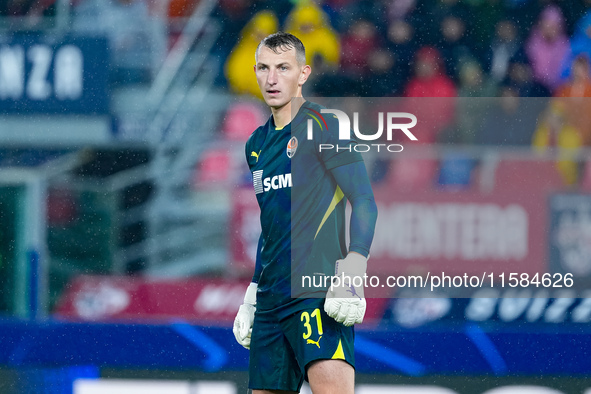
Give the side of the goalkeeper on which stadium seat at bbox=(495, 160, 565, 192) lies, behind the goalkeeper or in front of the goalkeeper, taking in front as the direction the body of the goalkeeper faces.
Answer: behind

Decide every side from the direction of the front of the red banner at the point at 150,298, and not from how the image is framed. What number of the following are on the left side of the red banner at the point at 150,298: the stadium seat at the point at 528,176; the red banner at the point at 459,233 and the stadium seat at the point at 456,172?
3

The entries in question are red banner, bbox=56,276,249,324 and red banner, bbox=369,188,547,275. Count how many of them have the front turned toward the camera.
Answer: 2

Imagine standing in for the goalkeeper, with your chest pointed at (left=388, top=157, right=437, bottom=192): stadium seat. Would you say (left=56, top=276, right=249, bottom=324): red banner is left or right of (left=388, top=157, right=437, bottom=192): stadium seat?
left

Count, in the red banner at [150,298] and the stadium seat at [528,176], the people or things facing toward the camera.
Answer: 2

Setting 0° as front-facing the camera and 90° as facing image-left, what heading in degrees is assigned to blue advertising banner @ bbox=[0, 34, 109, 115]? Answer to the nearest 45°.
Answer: approximately 0°

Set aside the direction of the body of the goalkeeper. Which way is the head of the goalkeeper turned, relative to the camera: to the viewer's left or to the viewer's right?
to the viewer's left

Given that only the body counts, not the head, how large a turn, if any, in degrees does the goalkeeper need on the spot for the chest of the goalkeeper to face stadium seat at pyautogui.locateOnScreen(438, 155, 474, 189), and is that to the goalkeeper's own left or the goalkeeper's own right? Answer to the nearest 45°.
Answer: approximately 180°
